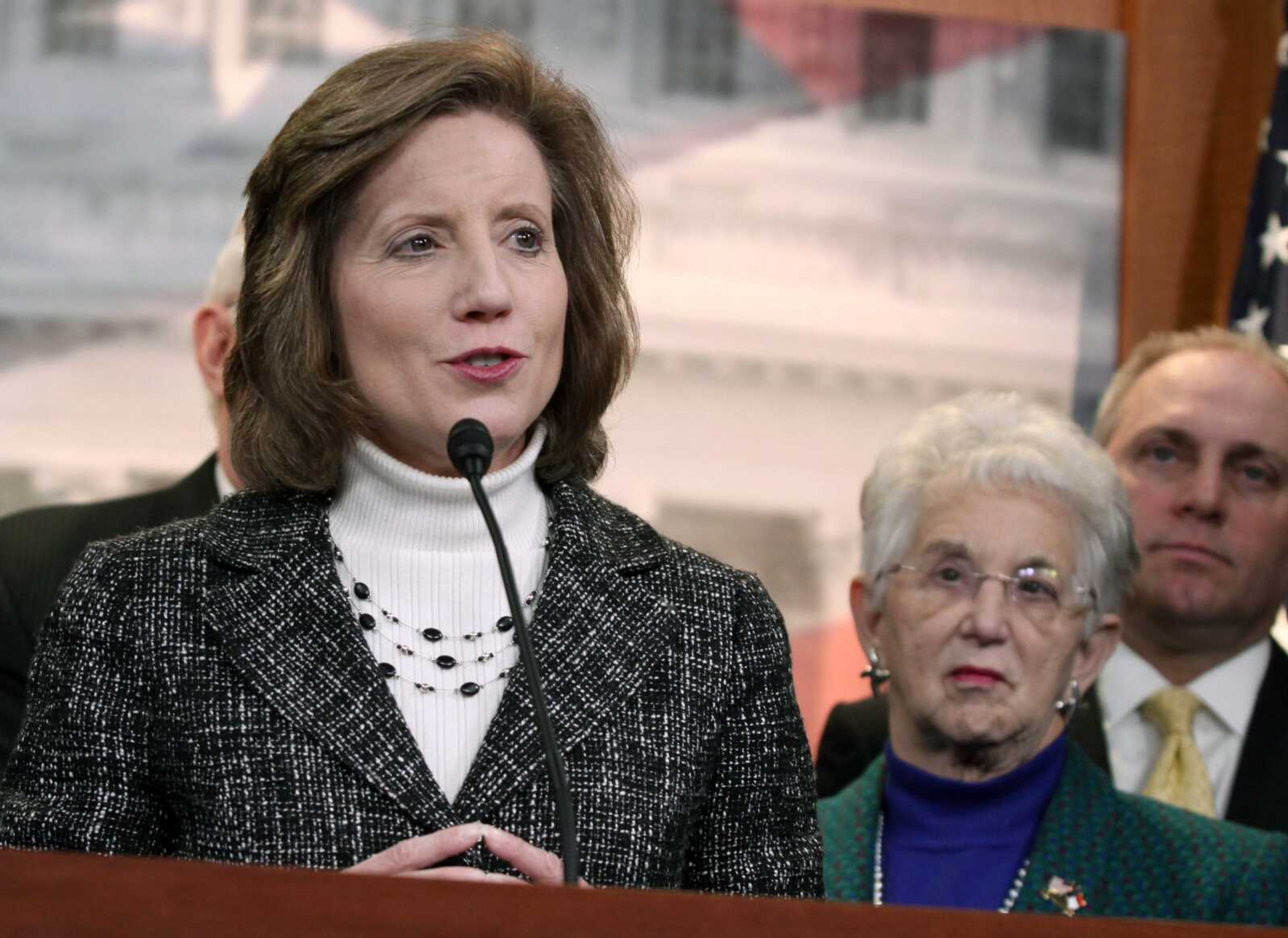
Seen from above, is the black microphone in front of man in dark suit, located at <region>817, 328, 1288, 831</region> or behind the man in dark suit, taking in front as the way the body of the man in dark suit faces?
in front

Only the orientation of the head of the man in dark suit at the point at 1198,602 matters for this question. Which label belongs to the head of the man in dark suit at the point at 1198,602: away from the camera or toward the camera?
toward the camera

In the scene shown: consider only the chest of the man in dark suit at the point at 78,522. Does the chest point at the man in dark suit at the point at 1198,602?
no

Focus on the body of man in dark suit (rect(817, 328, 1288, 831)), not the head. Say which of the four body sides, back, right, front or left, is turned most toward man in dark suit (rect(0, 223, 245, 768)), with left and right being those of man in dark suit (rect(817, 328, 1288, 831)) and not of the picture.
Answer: right

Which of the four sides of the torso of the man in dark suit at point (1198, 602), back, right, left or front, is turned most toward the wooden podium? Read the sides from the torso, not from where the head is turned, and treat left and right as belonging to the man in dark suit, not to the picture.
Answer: front

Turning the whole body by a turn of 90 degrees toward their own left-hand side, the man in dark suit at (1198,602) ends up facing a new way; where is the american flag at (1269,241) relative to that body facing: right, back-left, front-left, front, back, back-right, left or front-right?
left

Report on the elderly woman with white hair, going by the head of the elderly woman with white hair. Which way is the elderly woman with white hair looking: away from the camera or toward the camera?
toward the camera

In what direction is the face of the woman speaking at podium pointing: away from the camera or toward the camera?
toward the camera

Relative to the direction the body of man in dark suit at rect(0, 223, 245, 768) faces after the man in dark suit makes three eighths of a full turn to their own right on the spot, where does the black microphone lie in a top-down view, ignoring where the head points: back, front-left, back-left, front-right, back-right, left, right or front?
back-left

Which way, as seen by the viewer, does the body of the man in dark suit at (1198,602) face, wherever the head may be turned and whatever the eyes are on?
toward the camera

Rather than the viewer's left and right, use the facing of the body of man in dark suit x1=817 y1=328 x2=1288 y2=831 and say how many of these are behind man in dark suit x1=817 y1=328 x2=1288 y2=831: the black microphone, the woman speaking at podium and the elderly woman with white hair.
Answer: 0

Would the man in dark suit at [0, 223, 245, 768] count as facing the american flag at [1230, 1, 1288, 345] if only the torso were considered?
no

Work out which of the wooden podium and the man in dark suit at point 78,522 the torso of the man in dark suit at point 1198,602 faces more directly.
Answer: the wooden podium
